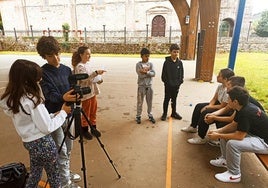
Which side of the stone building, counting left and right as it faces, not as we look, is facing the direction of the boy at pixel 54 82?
front

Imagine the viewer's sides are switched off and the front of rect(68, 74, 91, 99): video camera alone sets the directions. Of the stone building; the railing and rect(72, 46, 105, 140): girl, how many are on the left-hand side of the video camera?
3

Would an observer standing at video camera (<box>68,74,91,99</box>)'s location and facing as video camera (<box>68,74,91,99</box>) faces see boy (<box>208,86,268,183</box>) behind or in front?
in front

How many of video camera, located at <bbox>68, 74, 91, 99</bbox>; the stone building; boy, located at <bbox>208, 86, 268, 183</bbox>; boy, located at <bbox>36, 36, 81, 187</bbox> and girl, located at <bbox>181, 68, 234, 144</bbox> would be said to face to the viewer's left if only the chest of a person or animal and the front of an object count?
2

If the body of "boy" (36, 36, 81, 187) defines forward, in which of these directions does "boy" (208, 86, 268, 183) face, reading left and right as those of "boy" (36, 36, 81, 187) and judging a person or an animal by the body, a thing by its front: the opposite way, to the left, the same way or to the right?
the opposite way

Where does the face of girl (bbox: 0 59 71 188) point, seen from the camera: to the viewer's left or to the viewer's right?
to the viewer's right

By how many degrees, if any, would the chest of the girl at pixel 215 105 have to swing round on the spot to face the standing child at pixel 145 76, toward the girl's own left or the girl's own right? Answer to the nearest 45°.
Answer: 0° — they already face them

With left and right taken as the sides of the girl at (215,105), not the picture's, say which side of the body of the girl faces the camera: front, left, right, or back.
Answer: left

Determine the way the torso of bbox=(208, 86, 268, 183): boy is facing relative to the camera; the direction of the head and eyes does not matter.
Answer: to the viewer's left

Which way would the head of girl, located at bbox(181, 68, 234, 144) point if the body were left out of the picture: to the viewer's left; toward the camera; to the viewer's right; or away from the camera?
to the viewer's left

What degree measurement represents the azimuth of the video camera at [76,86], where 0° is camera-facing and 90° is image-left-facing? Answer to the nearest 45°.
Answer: approximately 270°

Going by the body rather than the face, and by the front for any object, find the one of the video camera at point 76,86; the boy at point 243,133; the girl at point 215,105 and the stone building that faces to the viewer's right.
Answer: the video camera

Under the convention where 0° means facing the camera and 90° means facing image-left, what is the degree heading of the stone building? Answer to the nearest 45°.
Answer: approximately 0°
